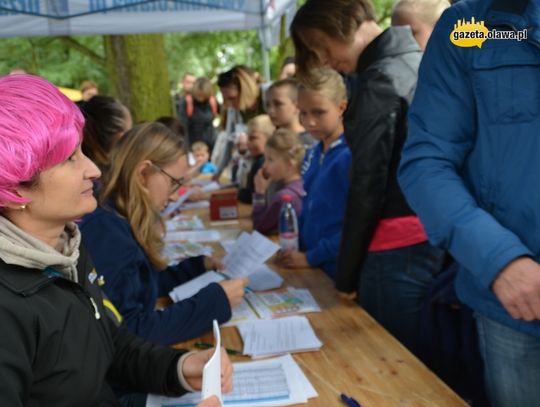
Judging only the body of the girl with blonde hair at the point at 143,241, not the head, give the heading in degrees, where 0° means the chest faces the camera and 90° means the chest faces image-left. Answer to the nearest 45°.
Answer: approximately 270°

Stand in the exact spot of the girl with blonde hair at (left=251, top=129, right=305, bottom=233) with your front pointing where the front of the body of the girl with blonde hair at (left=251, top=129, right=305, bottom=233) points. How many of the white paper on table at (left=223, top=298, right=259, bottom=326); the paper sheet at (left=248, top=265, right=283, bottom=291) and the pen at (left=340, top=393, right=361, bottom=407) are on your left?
3

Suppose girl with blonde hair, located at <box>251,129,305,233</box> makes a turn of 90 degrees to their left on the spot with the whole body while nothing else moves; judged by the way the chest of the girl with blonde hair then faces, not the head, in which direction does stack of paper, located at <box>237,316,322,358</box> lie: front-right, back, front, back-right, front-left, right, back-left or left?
front

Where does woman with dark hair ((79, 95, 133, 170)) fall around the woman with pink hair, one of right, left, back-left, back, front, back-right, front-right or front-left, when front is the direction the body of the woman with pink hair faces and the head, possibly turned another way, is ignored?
left

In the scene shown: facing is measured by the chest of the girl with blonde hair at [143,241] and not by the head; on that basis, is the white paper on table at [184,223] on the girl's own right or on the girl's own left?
on the girl's own left

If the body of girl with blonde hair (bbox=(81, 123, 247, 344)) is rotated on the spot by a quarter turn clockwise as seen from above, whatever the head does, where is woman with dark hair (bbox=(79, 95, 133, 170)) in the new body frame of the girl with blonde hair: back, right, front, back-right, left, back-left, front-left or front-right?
back

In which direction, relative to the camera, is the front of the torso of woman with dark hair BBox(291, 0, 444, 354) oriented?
to the viewer's left

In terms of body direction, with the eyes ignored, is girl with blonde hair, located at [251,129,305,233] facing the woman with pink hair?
no

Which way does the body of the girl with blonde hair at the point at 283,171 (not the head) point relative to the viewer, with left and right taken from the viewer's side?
facing to the left of the viewer

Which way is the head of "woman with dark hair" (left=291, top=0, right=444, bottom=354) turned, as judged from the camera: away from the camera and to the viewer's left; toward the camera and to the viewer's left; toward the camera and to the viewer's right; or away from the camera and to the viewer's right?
toward the camera and to the viewer's left

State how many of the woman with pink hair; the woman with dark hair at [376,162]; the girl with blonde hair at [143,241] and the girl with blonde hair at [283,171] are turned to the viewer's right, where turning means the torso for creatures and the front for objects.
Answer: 2

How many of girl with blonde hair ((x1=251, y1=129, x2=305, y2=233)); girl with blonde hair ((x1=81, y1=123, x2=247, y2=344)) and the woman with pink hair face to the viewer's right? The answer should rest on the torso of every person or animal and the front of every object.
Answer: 2

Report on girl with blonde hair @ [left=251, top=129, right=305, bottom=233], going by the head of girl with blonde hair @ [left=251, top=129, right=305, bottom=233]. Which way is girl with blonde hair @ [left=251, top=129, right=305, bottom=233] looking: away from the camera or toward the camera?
toward the camera

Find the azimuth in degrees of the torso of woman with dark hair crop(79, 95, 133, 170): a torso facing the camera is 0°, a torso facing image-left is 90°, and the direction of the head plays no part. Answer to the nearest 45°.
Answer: approximately 225°

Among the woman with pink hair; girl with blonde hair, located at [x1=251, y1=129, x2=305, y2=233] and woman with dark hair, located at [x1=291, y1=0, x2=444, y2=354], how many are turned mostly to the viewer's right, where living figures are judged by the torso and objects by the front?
1
